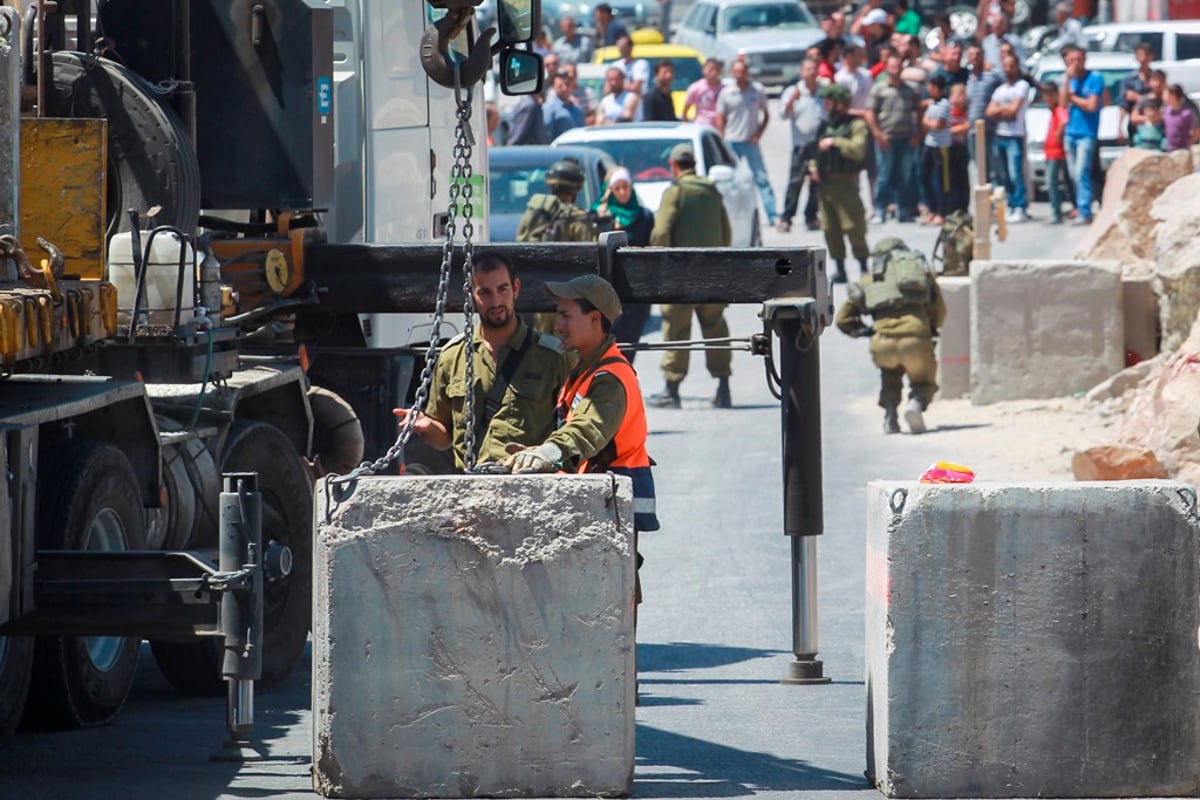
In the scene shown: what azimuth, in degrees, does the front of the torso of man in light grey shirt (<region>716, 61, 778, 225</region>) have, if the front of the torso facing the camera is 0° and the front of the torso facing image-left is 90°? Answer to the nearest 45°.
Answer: approximately 0°

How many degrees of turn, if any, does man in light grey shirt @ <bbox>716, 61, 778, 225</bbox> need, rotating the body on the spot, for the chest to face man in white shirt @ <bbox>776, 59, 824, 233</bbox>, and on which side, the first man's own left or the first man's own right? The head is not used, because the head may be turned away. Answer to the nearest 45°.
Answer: approximately 45° to the first man's own left

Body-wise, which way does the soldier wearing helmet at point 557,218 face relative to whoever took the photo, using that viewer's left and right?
facing away from the viewer

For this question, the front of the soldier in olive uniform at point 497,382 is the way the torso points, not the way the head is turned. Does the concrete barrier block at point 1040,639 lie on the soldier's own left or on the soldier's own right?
on the soldier's own left

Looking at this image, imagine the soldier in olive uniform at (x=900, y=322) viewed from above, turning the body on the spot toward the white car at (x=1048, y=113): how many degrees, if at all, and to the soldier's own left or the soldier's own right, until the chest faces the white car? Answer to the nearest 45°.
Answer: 0° — they already face it

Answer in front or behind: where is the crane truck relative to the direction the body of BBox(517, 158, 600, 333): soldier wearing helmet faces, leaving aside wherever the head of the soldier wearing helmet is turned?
behind

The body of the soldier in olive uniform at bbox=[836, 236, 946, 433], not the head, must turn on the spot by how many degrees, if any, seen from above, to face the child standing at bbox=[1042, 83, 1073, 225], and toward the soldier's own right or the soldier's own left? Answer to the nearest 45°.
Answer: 0° — they already face them

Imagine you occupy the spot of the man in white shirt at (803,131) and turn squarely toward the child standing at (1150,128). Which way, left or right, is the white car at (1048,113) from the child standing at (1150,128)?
left

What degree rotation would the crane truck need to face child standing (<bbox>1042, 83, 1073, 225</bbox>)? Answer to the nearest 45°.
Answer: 0° — it already faces them

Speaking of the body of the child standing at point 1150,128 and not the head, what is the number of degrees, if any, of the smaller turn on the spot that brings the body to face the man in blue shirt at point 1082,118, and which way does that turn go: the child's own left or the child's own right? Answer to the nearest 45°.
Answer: approximately 135° to the child's own right

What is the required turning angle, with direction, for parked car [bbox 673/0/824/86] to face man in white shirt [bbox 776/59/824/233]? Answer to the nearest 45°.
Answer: approximately 45° to its right
